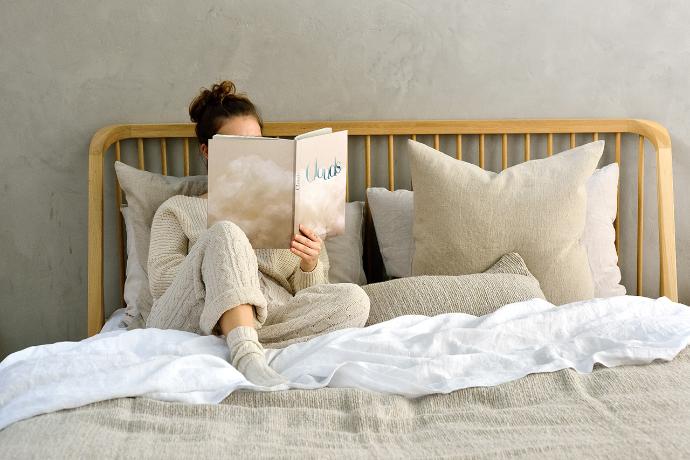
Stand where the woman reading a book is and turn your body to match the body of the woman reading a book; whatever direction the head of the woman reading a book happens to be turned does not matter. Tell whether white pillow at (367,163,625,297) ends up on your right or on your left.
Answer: on your left

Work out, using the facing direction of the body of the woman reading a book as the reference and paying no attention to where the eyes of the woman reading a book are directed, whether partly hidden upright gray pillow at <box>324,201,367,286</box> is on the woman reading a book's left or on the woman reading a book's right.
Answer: on the woman reading a book's left

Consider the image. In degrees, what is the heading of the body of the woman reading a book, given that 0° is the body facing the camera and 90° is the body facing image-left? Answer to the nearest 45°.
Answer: approximately 315°

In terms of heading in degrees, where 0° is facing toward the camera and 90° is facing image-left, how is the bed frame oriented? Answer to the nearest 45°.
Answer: approximately 0°
